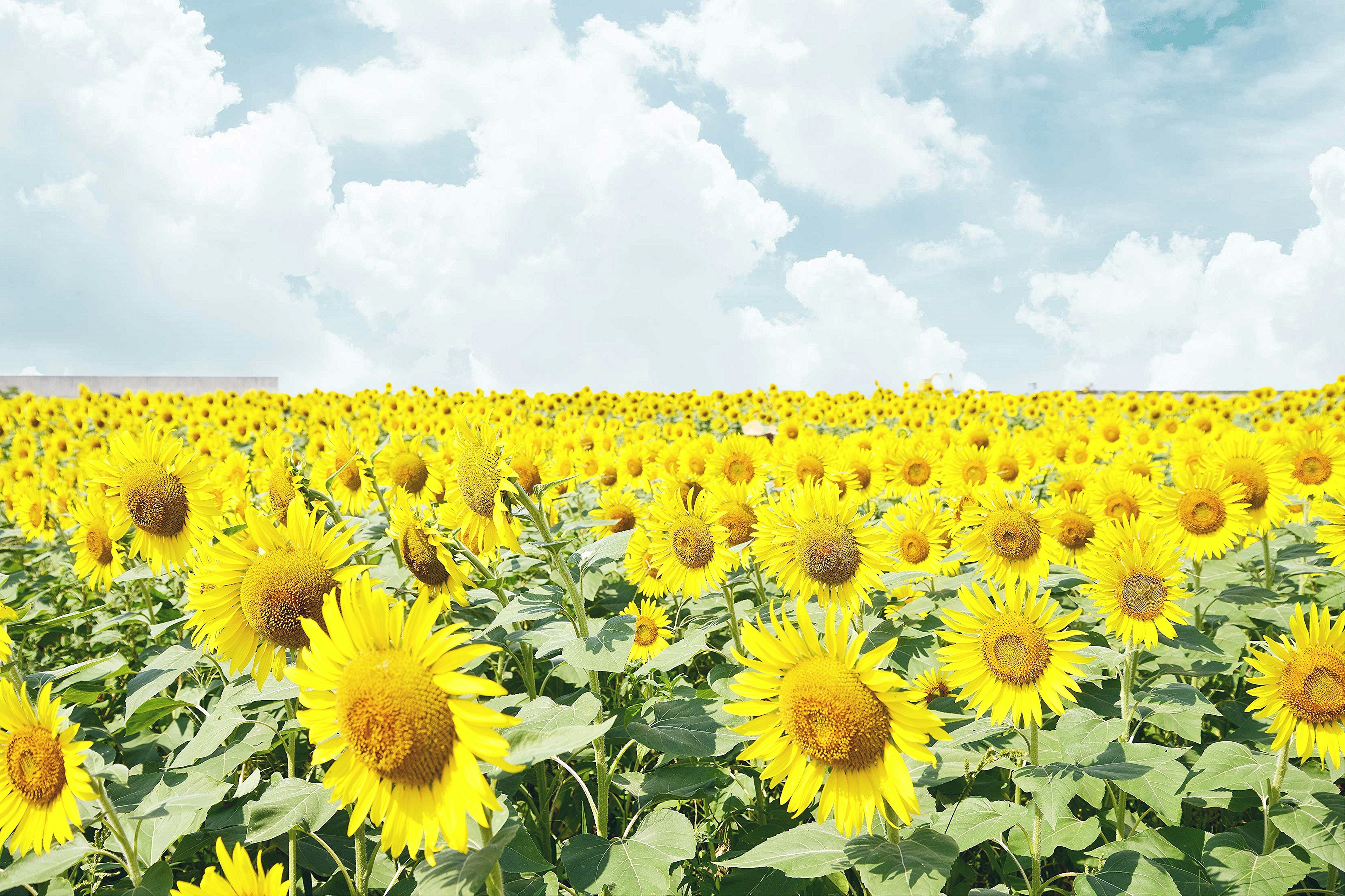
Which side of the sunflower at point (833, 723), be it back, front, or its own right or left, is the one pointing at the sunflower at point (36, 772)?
right

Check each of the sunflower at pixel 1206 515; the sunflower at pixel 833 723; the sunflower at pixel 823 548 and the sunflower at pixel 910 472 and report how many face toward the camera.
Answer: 4

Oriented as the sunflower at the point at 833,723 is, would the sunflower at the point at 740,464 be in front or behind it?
behind

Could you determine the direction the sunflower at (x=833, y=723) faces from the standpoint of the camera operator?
facing the viewer

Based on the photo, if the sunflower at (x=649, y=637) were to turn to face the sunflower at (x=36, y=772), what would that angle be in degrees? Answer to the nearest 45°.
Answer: approximately 45° to its right

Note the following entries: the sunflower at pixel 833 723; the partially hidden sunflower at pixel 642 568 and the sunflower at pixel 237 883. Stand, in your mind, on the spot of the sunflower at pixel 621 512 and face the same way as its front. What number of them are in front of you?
3

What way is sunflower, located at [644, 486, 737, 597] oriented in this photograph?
toward the camera

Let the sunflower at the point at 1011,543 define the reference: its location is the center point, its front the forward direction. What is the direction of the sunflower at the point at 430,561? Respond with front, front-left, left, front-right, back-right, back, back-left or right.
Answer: front-right

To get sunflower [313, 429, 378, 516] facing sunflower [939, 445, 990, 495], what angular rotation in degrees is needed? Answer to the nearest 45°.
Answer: approximately 135° to its left

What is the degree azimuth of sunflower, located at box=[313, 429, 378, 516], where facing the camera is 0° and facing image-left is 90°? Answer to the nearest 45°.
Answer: approximately 45°

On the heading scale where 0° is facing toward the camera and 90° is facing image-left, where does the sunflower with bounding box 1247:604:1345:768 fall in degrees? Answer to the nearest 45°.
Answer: approximately 0°

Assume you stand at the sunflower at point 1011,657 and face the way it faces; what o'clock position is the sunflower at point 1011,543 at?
the sunflower at point 1011,543 is roughly at 6 o'clock from the sunflower at point 1011,657.

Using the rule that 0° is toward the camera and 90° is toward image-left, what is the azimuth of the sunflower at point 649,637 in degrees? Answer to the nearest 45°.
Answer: approximately 0°

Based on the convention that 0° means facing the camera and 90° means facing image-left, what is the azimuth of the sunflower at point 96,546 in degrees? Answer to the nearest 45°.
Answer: approximately 45°

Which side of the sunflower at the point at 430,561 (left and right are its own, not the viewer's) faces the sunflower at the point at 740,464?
back
